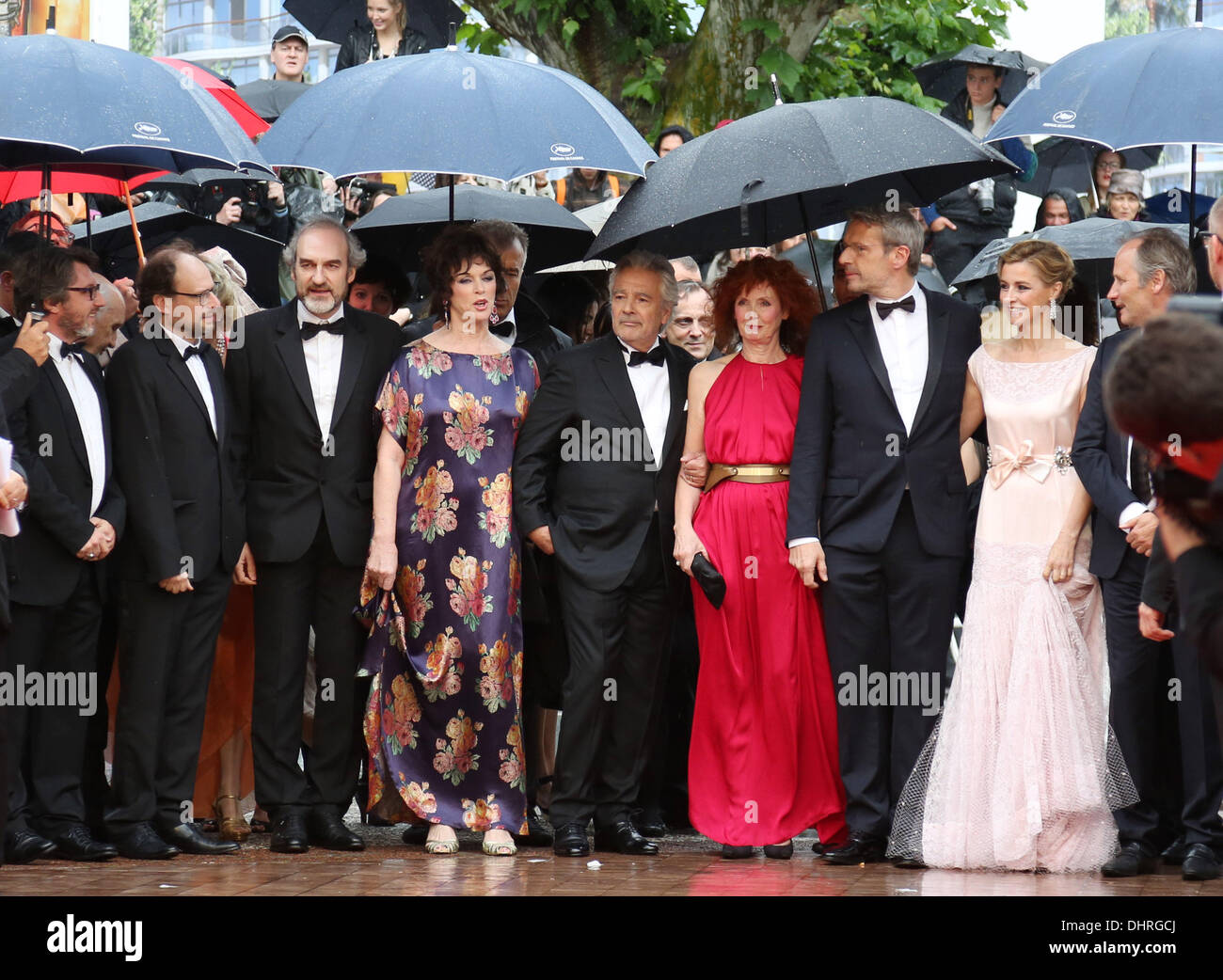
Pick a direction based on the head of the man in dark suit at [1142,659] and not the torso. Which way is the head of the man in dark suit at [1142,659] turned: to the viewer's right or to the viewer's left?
to the viewer's left

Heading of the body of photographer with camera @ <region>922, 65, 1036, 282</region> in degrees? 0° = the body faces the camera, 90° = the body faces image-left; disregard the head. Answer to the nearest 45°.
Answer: approximately 0°

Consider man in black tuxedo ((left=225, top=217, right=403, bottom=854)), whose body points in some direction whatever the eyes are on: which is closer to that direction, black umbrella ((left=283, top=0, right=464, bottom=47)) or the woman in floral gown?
the woman in floral gown

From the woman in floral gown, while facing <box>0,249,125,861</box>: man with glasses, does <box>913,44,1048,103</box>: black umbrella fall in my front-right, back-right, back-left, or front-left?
back-right

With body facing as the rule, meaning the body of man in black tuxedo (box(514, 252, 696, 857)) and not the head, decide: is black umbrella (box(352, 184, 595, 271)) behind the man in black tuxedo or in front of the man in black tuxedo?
behind

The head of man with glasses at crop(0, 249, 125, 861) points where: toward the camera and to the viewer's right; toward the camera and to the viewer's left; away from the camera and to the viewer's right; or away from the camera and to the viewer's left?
toward the camera and to the viewer's right

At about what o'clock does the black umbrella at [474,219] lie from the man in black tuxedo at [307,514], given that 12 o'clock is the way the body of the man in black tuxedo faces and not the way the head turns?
The black umbrella is roughly at 7 o'clock from the man in black tuxedo.

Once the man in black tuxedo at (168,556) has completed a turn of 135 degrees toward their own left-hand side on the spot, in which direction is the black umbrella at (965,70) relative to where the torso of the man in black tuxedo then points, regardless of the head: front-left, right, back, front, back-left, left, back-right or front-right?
front-right

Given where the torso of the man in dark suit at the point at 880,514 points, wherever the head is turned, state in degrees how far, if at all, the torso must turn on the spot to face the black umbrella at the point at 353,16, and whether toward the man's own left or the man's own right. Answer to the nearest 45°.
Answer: approximately 135° to the man's own right

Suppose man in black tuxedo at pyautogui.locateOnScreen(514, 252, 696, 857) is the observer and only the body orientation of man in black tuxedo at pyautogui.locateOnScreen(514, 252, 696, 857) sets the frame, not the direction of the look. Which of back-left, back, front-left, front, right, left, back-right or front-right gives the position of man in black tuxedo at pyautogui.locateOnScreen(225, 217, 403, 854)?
back-right

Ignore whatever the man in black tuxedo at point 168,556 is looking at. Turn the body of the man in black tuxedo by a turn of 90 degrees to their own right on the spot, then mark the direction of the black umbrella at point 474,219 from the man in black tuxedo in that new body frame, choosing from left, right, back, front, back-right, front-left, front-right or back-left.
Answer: back
